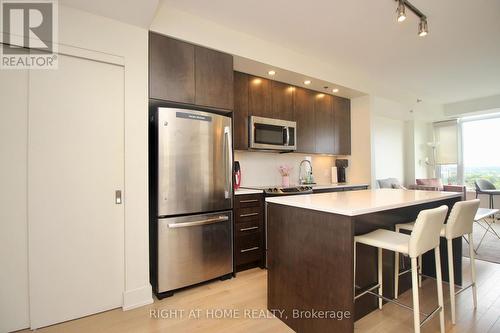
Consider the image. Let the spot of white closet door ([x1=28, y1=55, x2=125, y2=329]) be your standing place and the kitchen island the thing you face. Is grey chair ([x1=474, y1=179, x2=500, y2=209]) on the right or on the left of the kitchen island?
left

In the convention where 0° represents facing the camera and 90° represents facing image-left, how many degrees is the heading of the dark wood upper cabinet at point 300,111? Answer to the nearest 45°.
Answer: approximately 315°

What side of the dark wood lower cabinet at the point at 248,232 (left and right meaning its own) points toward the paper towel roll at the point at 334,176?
left

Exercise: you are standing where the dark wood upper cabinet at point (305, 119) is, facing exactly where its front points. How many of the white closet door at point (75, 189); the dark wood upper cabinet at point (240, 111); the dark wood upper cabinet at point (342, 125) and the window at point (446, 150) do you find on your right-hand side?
2

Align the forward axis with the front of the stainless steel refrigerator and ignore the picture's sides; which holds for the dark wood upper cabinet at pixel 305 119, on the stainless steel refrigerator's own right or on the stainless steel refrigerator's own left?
on the stainless steel refrigerator's own left

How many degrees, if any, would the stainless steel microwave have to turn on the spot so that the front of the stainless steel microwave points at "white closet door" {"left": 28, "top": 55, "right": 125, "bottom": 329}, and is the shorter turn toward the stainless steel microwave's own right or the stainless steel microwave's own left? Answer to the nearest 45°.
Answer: approximately 90° to the stainless steel microwave's own right

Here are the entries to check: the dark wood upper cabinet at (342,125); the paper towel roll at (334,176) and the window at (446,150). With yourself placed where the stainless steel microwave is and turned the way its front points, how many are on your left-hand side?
3

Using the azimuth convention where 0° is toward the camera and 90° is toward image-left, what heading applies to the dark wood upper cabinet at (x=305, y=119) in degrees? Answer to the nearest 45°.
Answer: approximately 315°

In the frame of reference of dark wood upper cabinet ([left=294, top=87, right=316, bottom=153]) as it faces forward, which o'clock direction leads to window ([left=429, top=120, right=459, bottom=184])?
The window is roughly at 9 o'clock from the dark wood upper cabinet.

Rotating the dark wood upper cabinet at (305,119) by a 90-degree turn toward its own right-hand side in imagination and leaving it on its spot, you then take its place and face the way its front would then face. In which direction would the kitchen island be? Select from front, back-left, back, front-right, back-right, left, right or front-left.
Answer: front-left
